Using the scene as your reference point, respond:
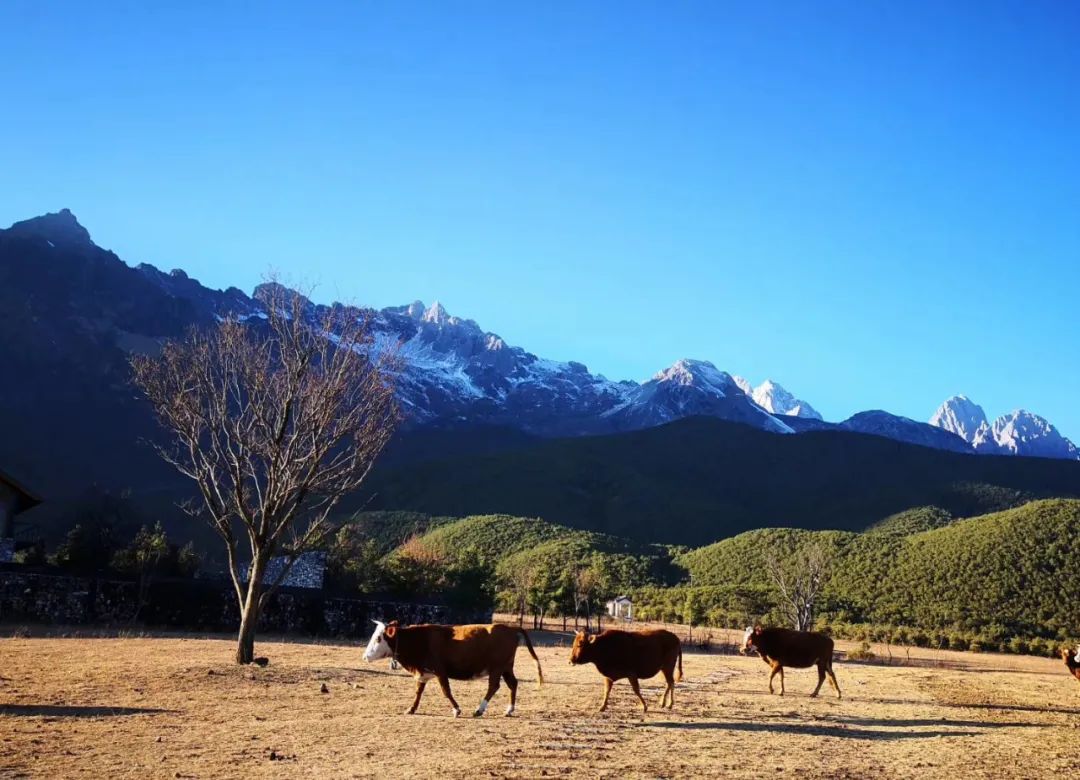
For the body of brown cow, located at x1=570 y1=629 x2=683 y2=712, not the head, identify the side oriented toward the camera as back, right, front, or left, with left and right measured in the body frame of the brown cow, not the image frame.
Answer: left

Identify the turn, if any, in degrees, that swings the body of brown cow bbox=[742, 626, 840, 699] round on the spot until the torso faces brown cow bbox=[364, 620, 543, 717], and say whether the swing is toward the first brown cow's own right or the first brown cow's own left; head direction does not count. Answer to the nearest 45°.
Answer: approximately 45° to the first brown cow's own left

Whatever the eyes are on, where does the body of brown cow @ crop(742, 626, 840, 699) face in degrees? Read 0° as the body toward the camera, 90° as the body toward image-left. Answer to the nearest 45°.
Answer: approximately 90°

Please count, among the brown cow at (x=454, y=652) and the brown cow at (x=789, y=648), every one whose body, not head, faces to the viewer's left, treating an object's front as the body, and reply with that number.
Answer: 2

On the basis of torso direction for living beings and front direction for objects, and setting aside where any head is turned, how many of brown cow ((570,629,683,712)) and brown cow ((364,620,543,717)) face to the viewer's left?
2

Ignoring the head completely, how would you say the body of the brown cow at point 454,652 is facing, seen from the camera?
to the viewer's left

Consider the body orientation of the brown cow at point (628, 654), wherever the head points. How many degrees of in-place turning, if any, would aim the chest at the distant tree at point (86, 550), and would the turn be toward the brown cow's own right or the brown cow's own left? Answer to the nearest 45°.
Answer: approximately 45° to the brown cow's own right
